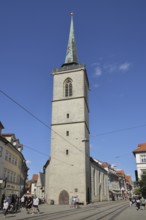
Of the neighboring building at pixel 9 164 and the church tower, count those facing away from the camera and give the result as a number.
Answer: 0

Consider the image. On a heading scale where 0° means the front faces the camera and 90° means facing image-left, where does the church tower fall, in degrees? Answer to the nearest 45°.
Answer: approximately 0°

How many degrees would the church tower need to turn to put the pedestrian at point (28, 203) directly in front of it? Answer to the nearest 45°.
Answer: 0° — it already faces them

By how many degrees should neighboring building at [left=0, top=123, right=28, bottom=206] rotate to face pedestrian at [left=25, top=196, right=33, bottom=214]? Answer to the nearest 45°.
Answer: approximately 45° to its right

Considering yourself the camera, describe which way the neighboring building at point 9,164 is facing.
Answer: facing the viewer and to the right of the viewer

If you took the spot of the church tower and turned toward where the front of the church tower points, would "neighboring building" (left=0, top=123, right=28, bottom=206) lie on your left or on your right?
on your right
